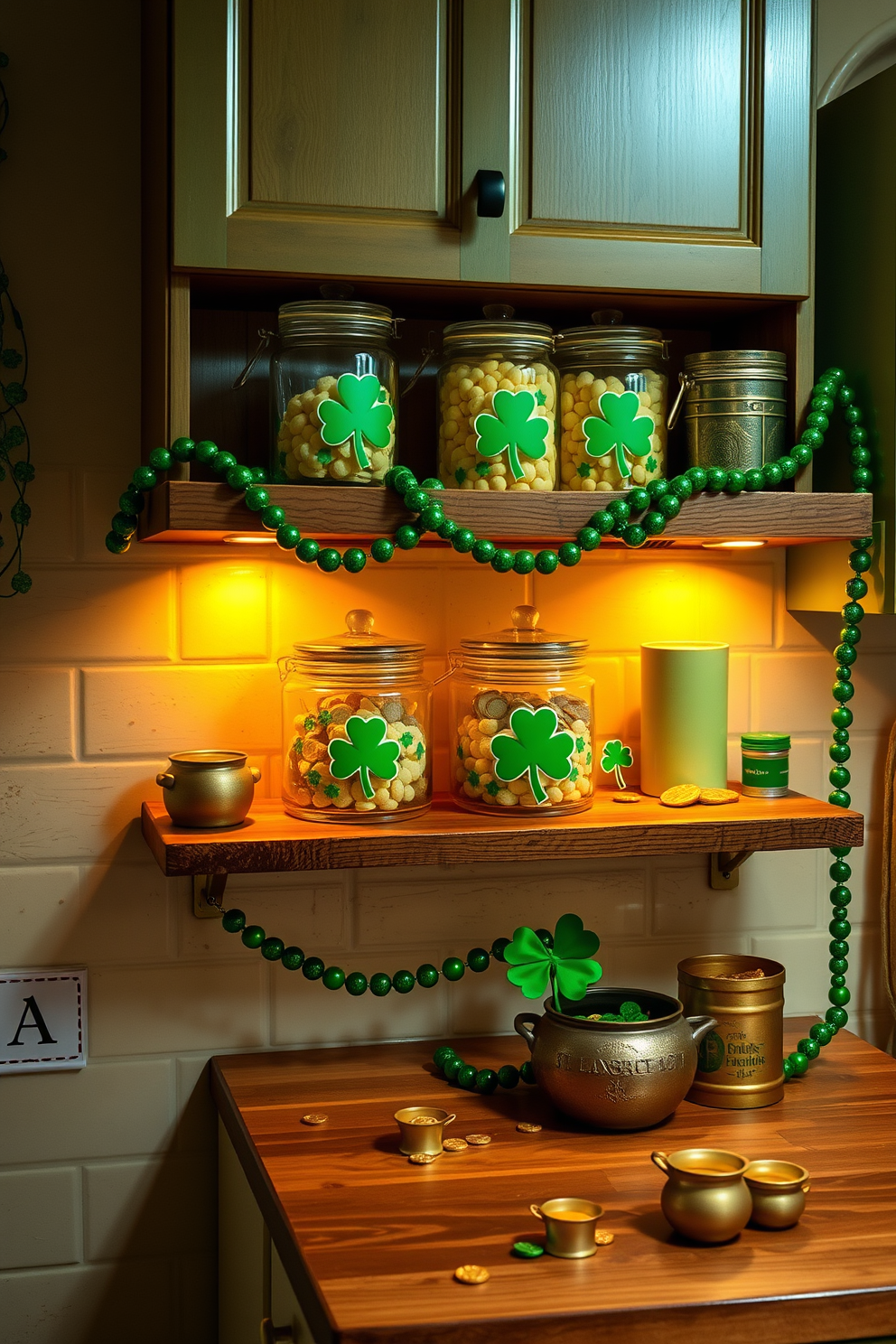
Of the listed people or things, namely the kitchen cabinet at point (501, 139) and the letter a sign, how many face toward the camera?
2

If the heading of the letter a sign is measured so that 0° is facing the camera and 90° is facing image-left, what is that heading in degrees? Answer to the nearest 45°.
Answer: approximately 0°

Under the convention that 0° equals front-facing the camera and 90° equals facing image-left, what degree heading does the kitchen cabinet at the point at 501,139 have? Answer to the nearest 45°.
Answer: approximately 0°
